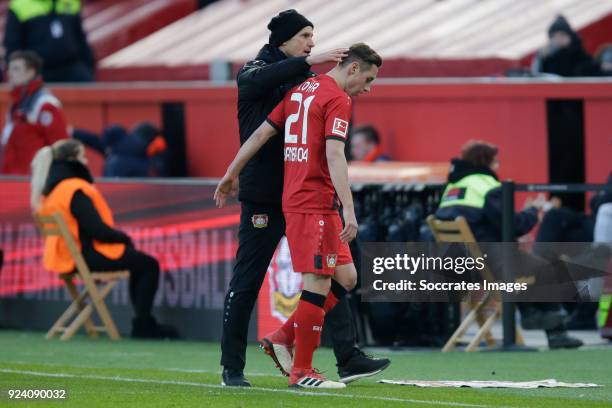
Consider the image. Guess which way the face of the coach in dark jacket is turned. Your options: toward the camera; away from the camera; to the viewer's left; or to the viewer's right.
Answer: to the viewer's right

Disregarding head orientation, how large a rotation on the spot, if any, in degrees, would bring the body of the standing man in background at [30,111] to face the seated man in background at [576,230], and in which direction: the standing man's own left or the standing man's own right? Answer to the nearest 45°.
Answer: approximately 90° to the standing man's own left

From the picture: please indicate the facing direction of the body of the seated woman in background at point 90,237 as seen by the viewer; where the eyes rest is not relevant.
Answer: to the viewer's right

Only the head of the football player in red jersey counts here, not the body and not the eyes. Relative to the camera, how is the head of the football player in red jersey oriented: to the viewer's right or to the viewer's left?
to the viewer's right

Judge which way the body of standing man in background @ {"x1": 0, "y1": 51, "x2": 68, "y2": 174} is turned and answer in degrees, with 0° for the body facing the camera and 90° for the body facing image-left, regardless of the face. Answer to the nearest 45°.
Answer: approximately 45°
